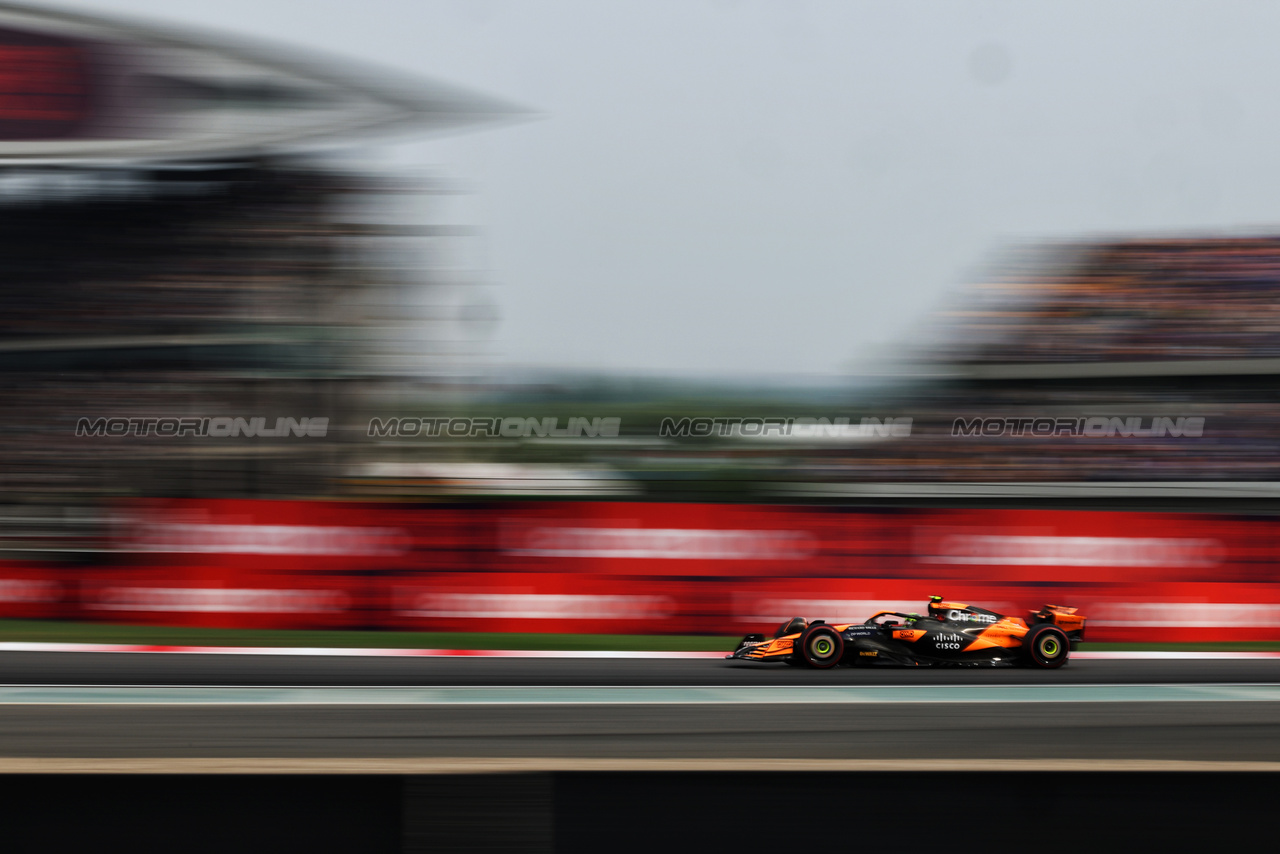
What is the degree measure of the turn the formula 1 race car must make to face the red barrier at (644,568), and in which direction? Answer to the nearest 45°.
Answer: approximately 45° to its right

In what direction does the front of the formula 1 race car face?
to the viewer's left

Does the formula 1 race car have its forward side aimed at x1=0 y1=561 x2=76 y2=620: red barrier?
yes
